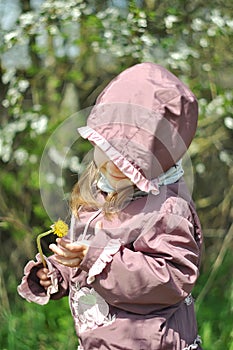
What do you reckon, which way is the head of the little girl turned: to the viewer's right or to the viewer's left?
to the viewer's left

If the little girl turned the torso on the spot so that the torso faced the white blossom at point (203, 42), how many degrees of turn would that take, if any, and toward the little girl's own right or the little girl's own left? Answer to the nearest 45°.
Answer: approximately 135° to the little girl's own right

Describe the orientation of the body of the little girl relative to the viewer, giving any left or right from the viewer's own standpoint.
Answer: facing the viewer and to the left of the viewer

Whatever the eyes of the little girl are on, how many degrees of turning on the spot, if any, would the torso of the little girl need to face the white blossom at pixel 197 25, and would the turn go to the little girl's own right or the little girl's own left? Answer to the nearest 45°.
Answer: approximately 135° to the little girl's own right

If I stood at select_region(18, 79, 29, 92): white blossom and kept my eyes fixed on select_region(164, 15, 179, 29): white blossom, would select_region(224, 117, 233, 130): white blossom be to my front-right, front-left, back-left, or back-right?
front-right

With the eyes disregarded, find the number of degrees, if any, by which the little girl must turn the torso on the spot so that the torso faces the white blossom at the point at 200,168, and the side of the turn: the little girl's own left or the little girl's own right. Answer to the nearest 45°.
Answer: approximately 135° to the little girl's own right

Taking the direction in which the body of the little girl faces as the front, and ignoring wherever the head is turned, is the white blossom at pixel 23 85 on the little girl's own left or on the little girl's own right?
on the little girl's own right
